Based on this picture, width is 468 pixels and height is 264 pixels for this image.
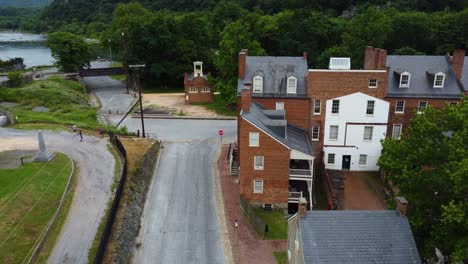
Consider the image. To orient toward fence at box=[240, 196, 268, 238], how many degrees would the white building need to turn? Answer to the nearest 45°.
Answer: approximately 45° to its right

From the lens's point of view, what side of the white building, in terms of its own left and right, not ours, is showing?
front

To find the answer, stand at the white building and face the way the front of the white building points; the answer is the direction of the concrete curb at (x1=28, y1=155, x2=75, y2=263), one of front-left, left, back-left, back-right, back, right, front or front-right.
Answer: front-right
